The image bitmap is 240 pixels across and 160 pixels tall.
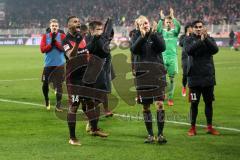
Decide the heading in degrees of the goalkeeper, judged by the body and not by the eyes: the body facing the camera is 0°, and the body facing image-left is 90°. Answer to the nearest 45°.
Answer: approximately 0°
